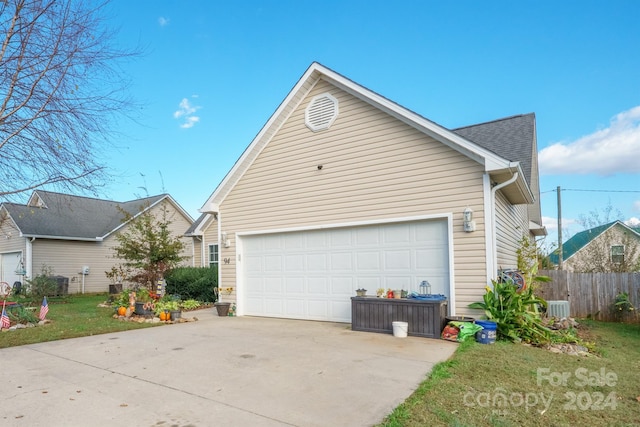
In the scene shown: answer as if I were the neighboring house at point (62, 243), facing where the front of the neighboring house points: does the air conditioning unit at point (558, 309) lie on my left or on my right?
on my left

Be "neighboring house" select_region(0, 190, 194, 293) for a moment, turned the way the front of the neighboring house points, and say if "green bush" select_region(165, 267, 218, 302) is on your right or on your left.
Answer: on your left

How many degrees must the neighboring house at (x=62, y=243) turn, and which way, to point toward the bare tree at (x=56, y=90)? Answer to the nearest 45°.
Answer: approximately 45° to its left

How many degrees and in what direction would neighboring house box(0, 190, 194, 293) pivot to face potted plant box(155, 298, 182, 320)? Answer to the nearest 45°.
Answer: approximately 45° to its left

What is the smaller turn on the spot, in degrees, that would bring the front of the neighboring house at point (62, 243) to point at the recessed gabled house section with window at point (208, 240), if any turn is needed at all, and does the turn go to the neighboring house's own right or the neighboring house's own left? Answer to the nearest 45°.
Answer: approximately 90° to the neighboring house's own left

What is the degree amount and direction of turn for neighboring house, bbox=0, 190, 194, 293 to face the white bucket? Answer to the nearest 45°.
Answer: approximately 45° to its left

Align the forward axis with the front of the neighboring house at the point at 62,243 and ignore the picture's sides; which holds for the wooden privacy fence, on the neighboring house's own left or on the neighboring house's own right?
on the neighboring house's own left

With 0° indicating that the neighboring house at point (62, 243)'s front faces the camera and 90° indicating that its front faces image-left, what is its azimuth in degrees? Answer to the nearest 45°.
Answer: approximately 45°

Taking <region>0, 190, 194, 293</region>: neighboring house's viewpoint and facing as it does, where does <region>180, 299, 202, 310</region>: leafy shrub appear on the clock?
The leafy shrub is roughly at 10 o'clock from the neighboring house.
